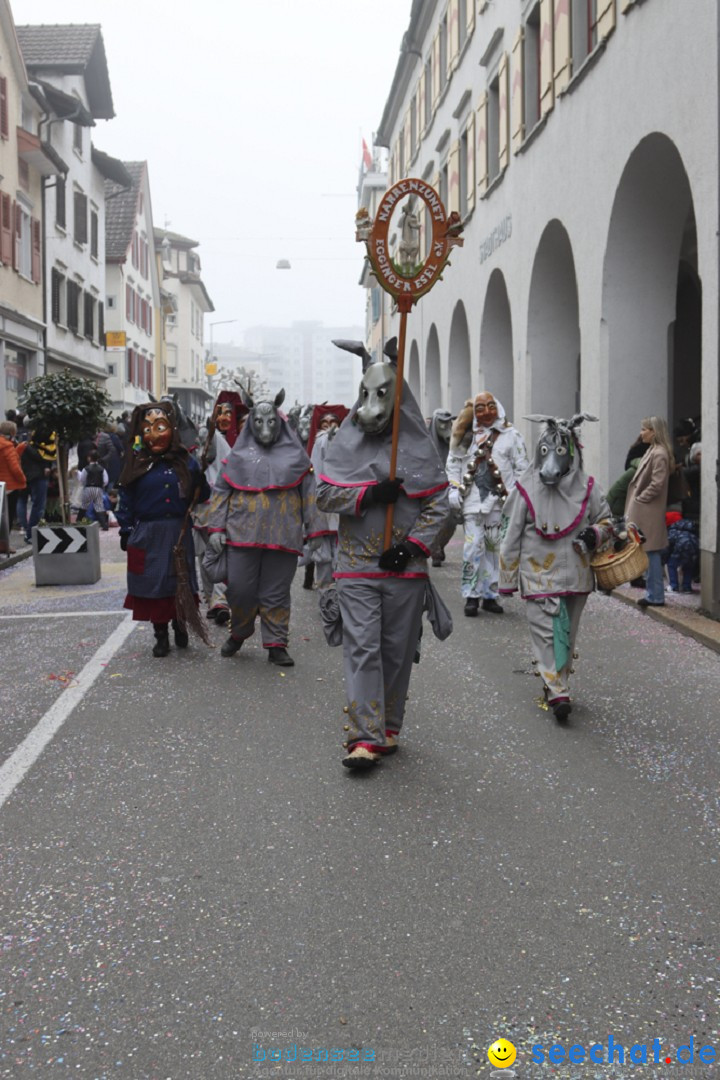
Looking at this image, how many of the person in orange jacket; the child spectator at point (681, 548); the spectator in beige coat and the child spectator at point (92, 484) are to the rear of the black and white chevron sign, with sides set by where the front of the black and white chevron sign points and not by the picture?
2

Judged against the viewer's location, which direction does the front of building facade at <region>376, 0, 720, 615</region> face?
facing to the left of the viewer

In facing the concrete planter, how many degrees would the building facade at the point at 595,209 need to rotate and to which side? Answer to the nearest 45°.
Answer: approximately 45° to its left

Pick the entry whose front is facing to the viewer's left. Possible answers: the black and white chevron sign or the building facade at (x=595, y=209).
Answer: the building facade

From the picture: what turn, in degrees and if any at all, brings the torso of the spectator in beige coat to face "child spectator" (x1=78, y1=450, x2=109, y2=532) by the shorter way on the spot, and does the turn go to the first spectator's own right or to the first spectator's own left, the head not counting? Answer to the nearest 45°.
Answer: approximately 45° to the first spectator's own right

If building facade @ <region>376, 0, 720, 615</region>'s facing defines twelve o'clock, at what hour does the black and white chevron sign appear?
The black and white chevron sign is roughly at 11 o'clock from the building facade.

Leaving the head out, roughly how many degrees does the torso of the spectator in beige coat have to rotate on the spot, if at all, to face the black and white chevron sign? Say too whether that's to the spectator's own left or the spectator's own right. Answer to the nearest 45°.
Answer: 0° — they already face it

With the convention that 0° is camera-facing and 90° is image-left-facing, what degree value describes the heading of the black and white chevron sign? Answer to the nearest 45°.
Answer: approximately 0°

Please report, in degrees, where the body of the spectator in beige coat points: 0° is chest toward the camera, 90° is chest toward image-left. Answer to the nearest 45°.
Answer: approximately 90°

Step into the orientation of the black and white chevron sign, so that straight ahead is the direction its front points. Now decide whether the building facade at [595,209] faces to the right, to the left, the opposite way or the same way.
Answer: to the right

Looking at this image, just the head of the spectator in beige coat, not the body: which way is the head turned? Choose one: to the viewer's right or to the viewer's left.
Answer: to the viewer's left

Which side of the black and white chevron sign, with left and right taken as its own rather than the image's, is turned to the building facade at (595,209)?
left
